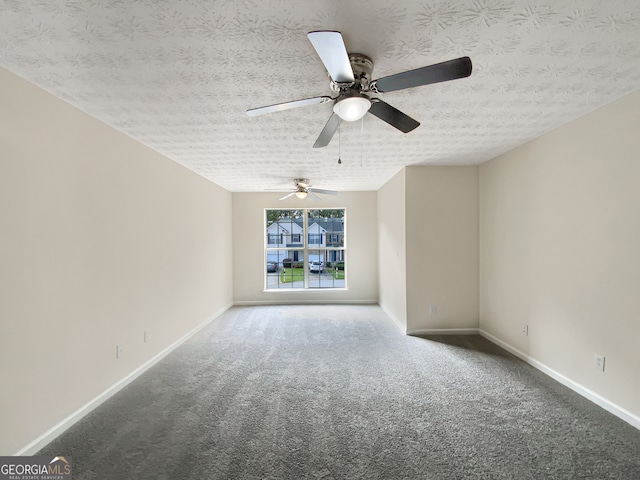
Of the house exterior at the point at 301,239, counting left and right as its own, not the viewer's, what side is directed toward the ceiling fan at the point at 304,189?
front

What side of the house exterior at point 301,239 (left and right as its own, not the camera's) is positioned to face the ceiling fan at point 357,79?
front

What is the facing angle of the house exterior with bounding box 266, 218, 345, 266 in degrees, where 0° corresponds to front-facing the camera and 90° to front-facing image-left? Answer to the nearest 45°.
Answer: approximately 0°
